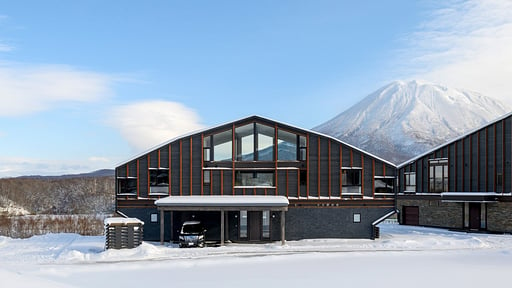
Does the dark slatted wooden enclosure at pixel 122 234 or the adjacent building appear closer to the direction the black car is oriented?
the dark slatted wooden enclosure

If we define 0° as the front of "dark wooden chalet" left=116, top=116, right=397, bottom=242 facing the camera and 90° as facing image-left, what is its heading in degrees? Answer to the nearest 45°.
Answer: approximately 0°
